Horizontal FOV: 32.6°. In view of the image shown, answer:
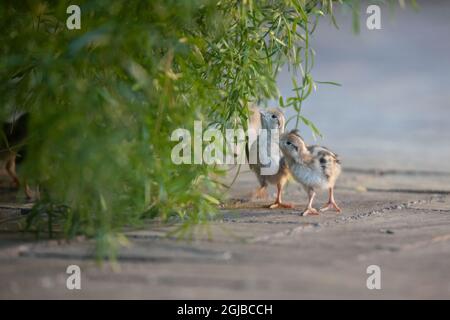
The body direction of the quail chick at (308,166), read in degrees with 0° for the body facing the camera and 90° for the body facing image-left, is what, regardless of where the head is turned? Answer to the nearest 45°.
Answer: approximately 45°
